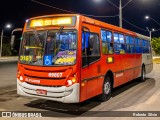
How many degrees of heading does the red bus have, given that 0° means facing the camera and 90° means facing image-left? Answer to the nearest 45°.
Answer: approximately 45°
